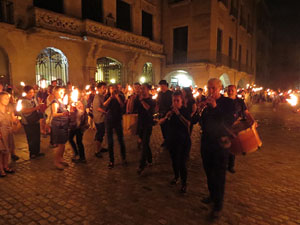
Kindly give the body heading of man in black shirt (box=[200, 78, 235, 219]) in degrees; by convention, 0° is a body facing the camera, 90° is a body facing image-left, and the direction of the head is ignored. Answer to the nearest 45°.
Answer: approximately 45°

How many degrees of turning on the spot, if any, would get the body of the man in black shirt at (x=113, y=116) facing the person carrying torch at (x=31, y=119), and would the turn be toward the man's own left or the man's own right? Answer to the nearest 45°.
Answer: approximately 90° to the man's own right

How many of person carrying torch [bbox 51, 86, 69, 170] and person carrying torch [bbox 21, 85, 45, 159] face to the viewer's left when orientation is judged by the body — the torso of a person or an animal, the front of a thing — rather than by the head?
0

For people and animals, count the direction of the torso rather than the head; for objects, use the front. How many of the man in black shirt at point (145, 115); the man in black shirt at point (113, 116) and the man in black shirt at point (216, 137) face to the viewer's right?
0

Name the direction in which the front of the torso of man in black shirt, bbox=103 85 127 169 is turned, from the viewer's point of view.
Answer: toward the camera

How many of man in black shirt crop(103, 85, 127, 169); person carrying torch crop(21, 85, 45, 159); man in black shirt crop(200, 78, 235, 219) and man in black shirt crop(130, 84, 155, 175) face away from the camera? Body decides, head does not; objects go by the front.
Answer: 0

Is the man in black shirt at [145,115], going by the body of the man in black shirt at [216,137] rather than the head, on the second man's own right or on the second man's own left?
on the second man's own right

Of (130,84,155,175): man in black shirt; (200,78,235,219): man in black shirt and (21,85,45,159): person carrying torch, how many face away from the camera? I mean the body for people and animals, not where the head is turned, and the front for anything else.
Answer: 0

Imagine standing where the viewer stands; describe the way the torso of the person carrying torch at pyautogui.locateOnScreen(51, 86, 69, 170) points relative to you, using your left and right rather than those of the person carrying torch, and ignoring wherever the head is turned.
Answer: facing the viewer and to the right of the viewer

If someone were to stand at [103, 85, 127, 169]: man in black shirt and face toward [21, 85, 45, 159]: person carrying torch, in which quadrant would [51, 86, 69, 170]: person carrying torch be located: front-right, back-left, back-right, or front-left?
front-left

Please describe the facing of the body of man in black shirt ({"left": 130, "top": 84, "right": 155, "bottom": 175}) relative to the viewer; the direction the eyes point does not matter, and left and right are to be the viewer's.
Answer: facing the viewer and to the left of the viewer
